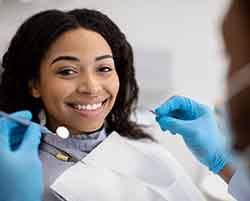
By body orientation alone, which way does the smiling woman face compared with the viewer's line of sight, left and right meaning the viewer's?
facing the viewer and to the right of the viewer
